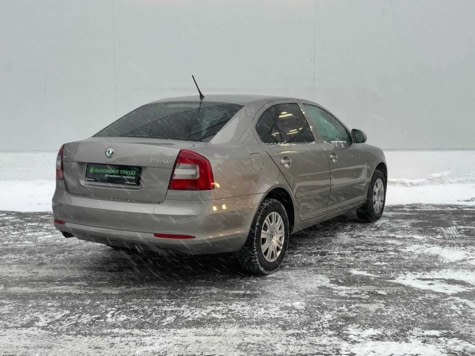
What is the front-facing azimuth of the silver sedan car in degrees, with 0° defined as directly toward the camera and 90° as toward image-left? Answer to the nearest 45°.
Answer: approximately 225°
